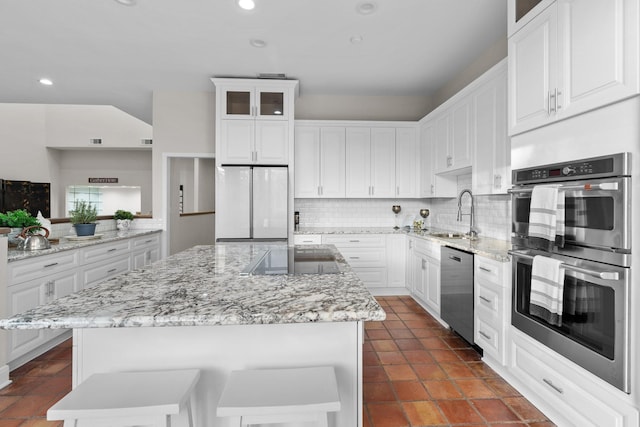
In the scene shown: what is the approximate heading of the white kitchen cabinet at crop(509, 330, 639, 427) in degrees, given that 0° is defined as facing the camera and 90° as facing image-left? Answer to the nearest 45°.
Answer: approximately 45°

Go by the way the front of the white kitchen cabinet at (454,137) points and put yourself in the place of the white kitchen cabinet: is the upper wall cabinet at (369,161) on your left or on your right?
on your right

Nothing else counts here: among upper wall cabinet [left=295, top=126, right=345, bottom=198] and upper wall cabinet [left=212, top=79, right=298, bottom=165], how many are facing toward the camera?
2

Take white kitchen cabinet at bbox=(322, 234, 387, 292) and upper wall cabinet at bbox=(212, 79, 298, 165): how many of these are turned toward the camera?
2

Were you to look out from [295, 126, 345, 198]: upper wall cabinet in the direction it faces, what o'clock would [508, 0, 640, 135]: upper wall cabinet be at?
[508, 0, 640, 135]: upper wall cabinet is roughly at 11 o'clock from [295, 126, 345, 198]: upper wall cabinet.

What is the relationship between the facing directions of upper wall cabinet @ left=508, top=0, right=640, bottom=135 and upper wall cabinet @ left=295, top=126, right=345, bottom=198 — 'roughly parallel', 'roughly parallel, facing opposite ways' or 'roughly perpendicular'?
roughly perpendicular

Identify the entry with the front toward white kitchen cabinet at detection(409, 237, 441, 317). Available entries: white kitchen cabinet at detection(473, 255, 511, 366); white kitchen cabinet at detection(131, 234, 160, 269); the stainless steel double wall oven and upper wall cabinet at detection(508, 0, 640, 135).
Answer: white kitchen cabinet at detection(131, 234, 160, 269)

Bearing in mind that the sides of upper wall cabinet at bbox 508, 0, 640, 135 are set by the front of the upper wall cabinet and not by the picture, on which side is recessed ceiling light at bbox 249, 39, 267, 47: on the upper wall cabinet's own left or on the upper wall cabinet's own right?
on the upper wall cabinet's own right

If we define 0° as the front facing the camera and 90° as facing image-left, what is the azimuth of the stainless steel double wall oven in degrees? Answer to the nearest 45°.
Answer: approximately 45°

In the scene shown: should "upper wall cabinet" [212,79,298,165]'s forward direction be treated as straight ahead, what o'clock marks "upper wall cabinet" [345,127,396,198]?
"upper wall cabinet" [345,127,396,198] is roughly at 9 o'clock from "upper wall cabinet" [212,79,298,165].

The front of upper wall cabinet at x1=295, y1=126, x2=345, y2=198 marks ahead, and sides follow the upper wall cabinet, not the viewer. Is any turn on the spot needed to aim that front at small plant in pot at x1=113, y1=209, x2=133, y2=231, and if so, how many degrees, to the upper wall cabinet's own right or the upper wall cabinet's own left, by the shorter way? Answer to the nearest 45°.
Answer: approximately 90° to the upper wall cabinet's own right

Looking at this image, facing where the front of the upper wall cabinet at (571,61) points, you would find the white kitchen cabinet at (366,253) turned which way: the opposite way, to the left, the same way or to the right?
to the left

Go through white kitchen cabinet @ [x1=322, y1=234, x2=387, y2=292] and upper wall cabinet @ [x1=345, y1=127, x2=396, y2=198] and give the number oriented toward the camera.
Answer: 2

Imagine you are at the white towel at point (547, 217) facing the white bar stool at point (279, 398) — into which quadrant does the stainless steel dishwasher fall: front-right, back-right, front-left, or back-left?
back-right

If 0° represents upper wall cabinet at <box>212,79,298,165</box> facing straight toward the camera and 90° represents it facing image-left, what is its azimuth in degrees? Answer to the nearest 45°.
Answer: approximately 0°
